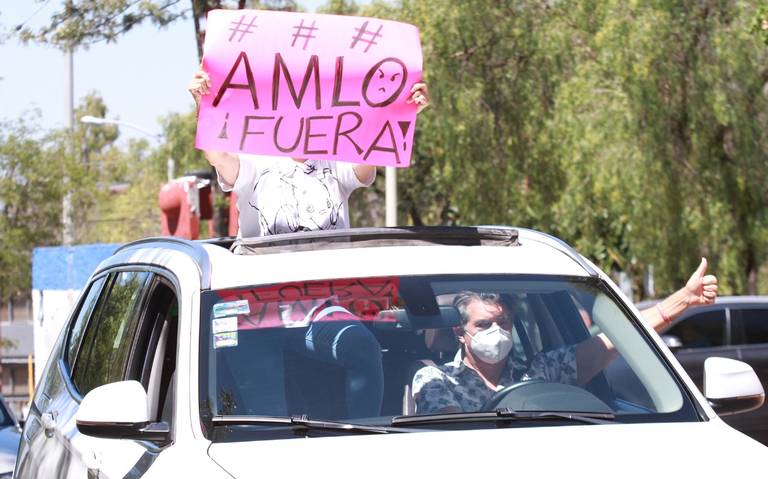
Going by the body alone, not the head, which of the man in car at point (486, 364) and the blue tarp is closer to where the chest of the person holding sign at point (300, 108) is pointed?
the man in car

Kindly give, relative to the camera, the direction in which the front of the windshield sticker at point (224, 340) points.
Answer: facing the viewer

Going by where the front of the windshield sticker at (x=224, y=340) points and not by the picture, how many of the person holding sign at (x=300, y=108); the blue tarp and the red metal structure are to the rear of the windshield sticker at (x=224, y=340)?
3

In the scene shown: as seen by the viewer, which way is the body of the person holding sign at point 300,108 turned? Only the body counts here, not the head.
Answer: toward the camera

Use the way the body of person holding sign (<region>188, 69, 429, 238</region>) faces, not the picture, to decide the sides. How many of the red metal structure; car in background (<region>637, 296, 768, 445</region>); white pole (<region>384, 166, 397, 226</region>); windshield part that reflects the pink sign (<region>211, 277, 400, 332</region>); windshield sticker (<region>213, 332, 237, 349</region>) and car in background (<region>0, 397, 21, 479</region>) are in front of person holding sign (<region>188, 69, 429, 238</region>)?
2

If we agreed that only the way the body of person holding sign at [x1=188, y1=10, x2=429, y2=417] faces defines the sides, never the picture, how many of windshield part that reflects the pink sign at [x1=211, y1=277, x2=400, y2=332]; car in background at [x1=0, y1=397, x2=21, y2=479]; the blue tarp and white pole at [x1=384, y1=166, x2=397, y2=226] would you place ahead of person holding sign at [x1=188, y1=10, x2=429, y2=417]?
1

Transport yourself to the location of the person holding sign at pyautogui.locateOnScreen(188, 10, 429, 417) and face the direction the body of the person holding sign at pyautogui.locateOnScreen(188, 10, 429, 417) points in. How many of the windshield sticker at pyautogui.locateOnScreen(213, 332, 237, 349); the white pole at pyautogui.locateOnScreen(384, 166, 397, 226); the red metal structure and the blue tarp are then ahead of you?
1

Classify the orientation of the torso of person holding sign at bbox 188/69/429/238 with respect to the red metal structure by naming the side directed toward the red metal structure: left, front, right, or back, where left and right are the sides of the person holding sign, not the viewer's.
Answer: back

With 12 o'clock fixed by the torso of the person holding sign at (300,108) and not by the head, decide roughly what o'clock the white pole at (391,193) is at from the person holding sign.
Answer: The white pole is roughly at 6 o'clock from the person holding sign.

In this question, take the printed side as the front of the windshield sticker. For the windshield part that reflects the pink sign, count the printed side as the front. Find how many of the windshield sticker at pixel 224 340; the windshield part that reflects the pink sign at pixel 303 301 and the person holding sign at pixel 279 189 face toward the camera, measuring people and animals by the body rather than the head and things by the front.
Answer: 3

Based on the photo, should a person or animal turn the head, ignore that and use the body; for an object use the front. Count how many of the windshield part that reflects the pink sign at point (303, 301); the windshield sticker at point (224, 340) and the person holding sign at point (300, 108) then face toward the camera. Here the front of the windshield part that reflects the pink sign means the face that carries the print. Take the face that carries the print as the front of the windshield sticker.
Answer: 3

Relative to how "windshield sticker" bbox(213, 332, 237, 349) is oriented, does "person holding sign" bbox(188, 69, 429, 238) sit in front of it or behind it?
behind

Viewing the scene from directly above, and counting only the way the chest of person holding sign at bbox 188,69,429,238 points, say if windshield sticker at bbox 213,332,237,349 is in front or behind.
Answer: in front

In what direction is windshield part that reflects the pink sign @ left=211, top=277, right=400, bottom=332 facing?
toward the camera
